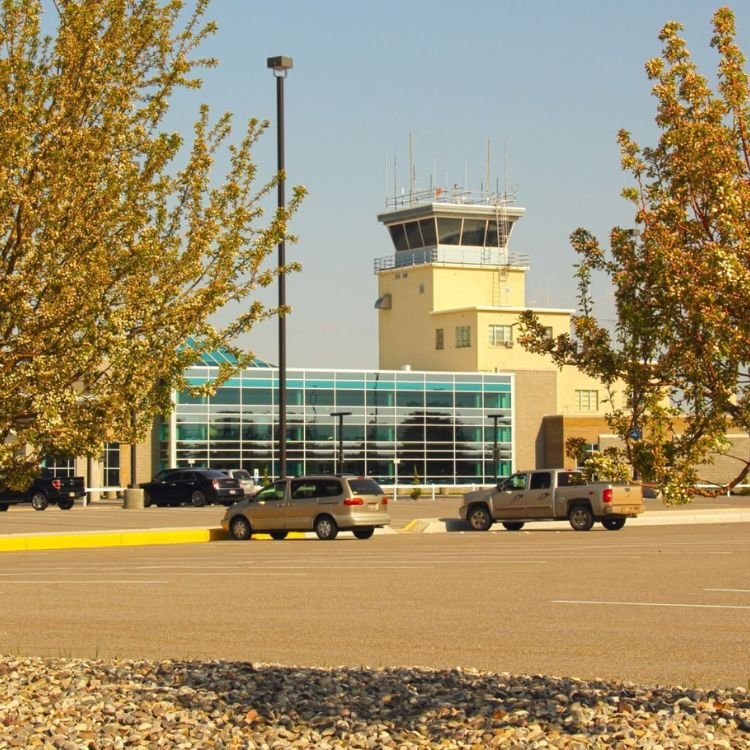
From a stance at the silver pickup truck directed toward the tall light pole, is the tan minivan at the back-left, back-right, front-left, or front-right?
front-left

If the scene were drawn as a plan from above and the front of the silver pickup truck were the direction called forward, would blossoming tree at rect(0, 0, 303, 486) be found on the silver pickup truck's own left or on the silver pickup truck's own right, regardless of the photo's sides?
on the silver pickup truck's own left

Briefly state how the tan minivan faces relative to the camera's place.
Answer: facing away from the viewer and to the left of the viewer

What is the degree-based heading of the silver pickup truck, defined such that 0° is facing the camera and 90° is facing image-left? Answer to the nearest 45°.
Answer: approximately 135°

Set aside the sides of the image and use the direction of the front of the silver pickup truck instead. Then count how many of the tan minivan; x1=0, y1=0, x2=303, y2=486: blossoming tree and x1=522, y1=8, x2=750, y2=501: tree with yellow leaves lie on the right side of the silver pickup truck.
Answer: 0

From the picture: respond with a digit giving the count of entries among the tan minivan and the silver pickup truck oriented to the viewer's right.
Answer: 0

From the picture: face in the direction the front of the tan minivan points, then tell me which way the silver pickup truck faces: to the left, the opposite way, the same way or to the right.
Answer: the same way

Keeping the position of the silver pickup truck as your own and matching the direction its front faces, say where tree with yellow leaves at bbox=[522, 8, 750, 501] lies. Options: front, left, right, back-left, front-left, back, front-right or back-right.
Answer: back-left
